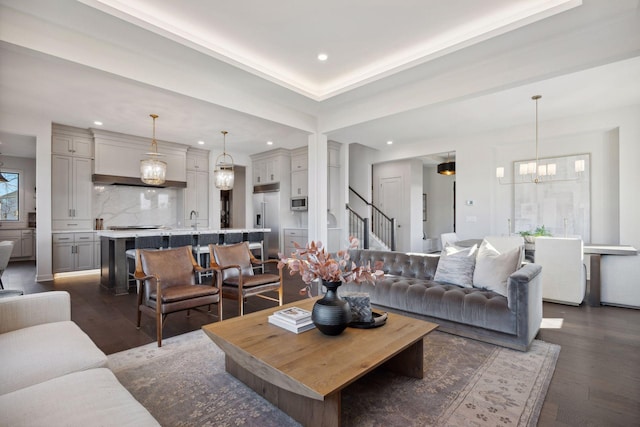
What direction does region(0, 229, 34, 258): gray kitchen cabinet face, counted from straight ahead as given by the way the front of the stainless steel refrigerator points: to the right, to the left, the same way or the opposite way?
to the left

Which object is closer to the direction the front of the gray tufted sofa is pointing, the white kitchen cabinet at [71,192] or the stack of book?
the stack of book

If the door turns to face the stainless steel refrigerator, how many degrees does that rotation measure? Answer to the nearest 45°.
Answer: approximately 45° to its right

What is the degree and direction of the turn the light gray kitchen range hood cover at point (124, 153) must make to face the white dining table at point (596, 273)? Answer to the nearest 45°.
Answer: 0° — it already faces it

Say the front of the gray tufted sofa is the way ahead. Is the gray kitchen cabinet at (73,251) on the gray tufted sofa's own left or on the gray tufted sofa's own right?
on the gray tufted sofa's own right

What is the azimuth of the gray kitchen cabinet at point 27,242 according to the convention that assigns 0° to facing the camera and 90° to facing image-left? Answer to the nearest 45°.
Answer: approximately 0°

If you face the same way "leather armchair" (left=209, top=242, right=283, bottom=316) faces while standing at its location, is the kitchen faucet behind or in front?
behind

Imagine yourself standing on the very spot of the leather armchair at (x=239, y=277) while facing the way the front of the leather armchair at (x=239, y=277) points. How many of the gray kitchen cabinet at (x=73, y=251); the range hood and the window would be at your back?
3

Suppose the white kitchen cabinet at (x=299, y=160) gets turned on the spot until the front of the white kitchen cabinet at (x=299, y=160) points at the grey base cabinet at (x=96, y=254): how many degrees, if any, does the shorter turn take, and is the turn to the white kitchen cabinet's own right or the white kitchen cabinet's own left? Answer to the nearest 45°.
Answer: approximately 45° to the white kitchen cabinet's own right

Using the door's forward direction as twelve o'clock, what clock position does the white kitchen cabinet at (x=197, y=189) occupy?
The white kitchen cabinet is roughly at 1 o'clock from the door.

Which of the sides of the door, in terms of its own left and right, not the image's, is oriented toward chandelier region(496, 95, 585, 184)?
left

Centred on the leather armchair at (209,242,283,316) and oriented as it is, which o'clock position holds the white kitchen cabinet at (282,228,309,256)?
The white kitchen cabinet is roughly at 8 o'clock from the leather armchair.
